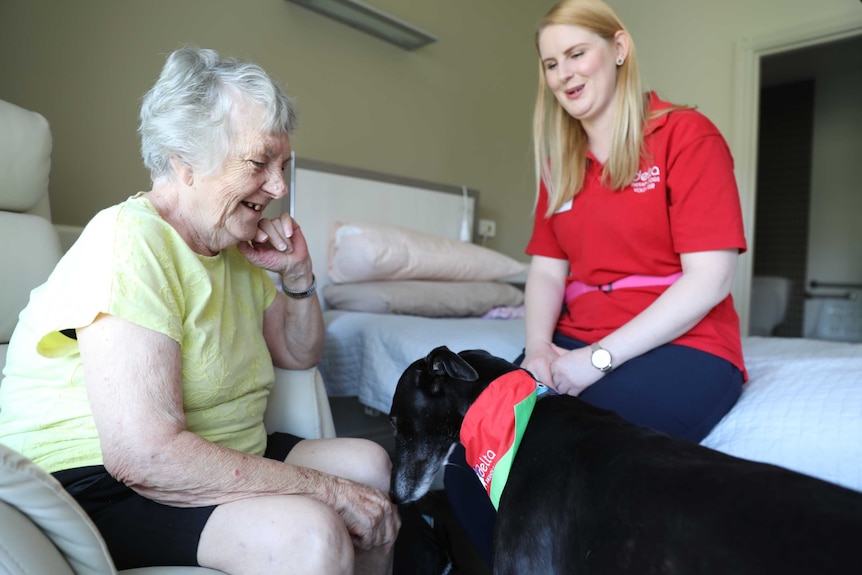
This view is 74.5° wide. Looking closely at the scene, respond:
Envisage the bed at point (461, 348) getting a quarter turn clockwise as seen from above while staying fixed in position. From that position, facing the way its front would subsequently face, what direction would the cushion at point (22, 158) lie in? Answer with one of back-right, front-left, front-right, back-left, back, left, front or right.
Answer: front

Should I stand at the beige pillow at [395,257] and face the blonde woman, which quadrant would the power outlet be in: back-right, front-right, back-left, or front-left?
back-left

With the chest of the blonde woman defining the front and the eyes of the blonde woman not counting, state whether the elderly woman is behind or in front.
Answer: in front

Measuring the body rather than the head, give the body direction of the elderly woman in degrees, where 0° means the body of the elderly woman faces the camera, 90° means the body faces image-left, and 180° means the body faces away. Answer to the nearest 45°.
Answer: approximately 315°

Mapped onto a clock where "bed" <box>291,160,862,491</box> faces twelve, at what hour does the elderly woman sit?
The elderly woman is roughly at 2 o'clock from the bed.

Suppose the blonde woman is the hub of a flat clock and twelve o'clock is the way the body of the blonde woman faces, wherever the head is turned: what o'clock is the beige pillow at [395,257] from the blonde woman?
The beige pillow is roughly at 3 o'clock from the blonde woman.

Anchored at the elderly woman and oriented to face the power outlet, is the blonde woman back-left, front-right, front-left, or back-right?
front-right

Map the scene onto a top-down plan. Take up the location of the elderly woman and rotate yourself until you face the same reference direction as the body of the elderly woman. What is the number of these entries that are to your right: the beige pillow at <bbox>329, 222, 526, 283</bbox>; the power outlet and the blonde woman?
0

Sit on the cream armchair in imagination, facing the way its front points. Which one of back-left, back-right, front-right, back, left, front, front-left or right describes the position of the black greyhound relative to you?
front

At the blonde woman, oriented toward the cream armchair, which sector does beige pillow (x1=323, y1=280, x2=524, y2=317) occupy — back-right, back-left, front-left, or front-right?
front-right

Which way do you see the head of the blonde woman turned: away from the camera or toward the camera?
toward the camera

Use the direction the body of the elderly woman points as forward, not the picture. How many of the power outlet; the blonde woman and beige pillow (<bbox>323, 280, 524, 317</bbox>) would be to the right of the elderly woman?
0

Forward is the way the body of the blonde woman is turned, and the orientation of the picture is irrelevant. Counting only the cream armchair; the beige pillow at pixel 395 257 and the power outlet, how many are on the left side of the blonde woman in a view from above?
0

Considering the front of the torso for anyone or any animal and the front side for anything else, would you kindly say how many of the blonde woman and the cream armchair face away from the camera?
0

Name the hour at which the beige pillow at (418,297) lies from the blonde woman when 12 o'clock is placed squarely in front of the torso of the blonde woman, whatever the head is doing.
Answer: The beige pillow is roughly at 3 o'clock from the blonde woman.

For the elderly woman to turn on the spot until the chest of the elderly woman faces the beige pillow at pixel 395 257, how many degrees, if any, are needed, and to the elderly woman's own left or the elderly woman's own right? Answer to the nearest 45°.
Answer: approximately 90° to the elderly woman's own left

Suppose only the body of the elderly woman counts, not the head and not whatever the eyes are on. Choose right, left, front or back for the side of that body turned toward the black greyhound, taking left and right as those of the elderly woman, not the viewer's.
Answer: front

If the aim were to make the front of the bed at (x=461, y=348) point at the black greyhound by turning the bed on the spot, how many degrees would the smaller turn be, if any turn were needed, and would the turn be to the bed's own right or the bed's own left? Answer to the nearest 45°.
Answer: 0° — it already faces it

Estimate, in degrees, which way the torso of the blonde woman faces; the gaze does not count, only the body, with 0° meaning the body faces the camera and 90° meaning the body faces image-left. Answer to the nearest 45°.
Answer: approximately 45°

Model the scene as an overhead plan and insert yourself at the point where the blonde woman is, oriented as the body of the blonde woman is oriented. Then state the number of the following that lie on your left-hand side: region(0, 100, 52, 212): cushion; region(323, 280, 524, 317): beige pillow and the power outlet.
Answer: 0

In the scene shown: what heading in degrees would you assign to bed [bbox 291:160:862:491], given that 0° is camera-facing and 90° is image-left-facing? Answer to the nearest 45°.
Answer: approximately 315°
